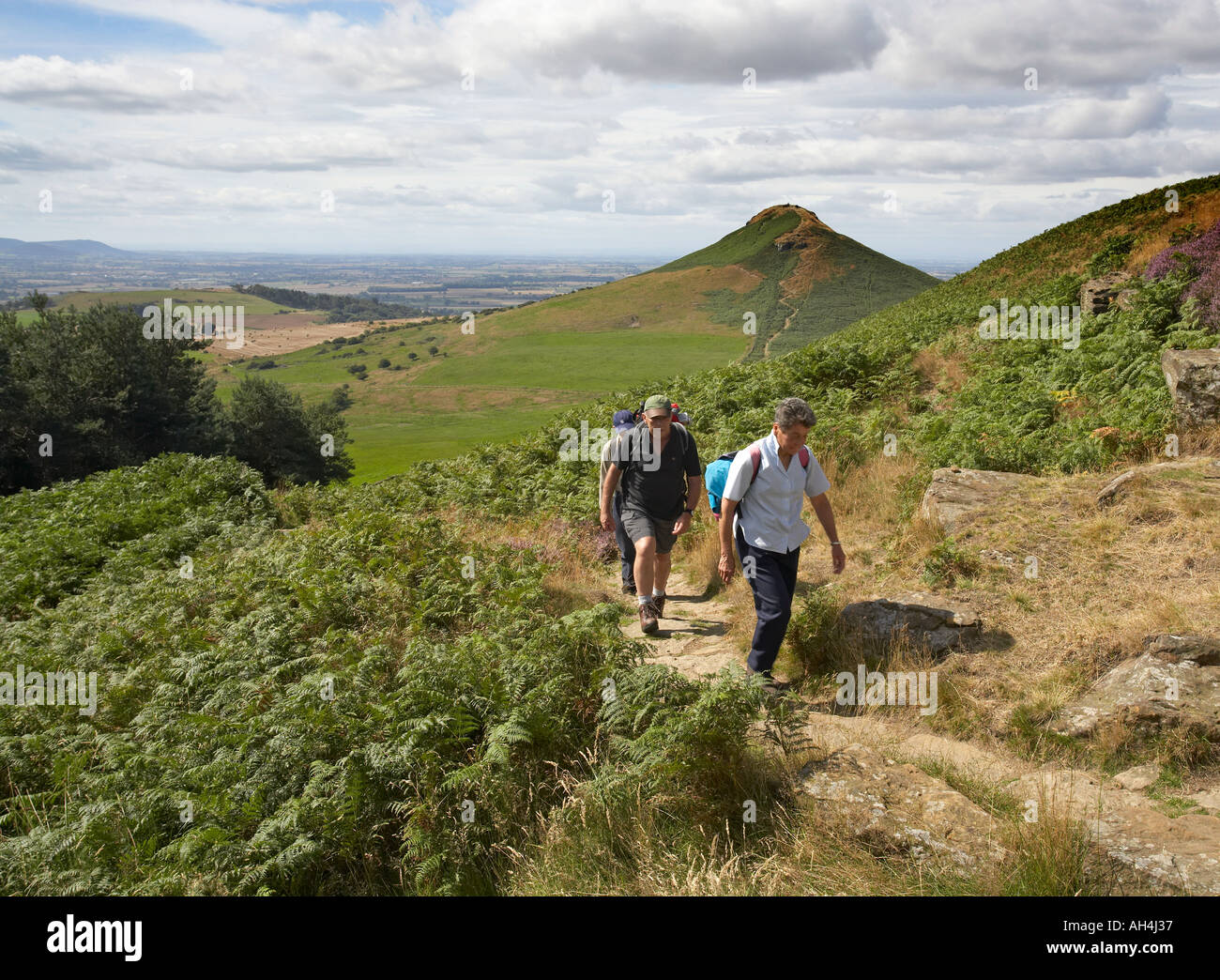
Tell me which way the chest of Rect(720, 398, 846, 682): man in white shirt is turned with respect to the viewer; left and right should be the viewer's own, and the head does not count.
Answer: facing the viewer and to the right of the viewer

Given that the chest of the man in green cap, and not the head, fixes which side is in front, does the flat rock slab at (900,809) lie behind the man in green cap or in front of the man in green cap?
in front

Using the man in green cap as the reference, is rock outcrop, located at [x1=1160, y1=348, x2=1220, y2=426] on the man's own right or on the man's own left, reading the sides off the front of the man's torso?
on the man's own left

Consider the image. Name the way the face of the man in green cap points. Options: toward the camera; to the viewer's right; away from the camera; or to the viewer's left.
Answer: toward the camera

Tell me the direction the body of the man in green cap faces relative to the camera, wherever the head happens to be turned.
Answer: toward the camera

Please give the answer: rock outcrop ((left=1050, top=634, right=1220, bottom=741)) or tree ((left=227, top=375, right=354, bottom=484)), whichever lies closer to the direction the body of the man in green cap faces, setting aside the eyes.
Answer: the rock outcrop

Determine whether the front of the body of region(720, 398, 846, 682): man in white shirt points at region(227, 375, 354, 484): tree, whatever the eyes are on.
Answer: no

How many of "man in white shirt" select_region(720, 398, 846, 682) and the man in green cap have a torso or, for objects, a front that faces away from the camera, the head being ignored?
0

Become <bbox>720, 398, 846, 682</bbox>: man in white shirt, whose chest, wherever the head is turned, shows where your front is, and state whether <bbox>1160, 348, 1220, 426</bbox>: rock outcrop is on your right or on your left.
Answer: on your left

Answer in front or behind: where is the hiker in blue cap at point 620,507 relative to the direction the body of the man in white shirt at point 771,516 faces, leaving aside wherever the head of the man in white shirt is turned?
behind

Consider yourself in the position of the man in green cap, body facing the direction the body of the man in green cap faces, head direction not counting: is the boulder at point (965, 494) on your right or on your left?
on your left

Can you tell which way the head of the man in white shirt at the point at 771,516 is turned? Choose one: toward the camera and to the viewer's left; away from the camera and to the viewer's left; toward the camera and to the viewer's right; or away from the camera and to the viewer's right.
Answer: toward the camera and to the viewer's right

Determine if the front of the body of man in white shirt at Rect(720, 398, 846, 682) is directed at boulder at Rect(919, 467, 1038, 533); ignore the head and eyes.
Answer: no

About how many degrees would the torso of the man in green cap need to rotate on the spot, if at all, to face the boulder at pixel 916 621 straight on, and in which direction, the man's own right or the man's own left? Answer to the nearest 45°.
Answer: approximately 45° to the man's own left

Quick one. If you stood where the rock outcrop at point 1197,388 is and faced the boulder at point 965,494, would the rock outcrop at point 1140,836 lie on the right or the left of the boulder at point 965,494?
left
